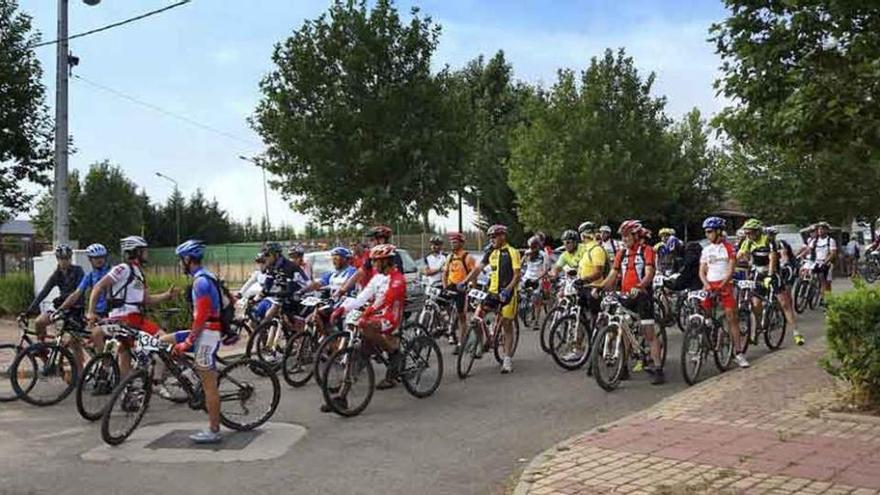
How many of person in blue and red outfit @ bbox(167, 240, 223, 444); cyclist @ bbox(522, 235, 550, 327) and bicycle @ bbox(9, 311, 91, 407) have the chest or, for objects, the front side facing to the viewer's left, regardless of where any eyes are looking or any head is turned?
2

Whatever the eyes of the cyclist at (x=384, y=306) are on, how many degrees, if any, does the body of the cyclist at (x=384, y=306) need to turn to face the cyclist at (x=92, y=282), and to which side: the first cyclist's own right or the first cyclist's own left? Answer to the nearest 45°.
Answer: approximately 45° to the first cyclist's own right

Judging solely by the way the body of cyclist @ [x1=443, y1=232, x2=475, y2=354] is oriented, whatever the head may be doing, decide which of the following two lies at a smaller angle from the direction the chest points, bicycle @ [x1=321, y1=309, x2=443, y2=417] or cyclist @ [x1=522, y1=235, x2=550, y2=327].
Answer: the bicycle

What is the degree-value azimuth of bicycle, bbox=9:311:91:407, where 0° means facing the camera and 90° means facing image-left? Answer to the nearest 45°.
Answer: approximately 90°

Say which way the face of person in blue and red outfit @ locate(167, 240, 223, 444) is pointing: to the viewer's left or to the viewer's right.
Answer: to the viewer's left

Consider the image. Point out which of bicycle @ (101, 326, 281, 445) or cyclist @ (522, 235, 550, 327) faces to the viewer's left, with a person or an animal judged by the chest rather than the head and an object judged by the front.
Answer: the bicycle

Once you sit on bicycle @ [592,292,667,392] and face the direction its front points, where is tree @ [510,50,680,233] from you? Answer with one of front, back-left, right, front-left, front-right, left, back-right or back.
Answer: back-right

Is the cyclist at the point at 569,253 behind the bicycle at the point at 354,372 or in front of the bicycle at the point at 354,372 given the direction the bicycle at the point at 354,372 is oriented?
behind

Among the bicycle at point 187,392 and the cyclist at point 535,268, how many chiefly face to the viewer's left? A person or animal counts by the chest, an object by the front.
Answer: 1

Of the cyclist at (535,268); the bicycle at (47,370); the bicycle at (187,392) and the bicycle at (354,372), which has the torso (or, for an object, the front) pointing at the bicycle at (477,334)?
the cyclist

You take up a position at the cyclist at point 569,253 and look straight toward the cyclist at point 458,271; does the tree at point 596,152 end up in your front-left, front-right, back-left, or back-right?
back-right
